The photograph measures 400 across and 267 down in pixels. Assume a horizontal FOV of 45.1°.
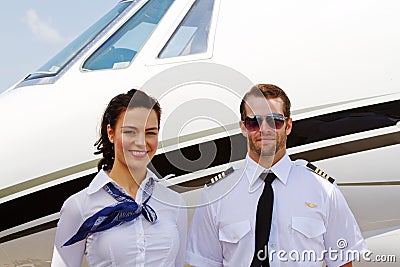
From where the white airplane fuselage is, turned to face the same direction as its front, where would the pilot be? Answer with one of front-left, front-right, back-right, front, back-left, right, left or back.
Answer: left

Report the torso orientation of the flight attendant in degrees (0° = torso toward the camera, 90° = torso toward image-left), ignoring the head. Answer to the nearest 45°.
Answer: approximately 315°

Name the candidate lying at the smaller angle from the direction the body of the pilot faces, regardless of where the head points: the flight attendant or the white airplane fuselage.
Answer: the flight attendant

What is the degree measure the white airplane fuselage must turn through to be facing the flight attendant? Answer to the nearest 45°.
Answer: approximately 45° to its left

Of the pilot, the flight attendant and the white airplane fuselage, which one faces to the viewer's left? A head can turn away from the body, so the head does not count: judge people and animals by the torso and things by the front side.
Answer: the white airplane fuselage

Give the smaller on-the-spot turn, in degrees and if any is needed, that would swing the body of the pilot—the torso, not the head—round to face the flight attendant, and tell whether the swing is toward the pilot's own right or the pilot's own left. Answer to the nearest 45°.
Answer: approximately 45° to the pilot's own right

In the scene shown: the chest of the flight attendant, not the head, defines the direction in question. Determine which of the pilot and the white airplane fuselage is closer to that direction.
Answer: the pilot

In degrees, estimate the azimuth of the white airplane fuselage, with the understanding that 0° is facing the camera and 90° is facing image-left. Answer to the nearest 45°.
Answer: approximately 90°

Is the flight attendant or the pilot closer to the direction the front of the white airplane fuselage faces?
the flight attendant

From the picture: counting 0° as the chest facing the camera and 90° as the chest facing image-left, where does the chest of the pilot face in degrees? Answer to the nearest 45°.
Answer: approximately 0°
